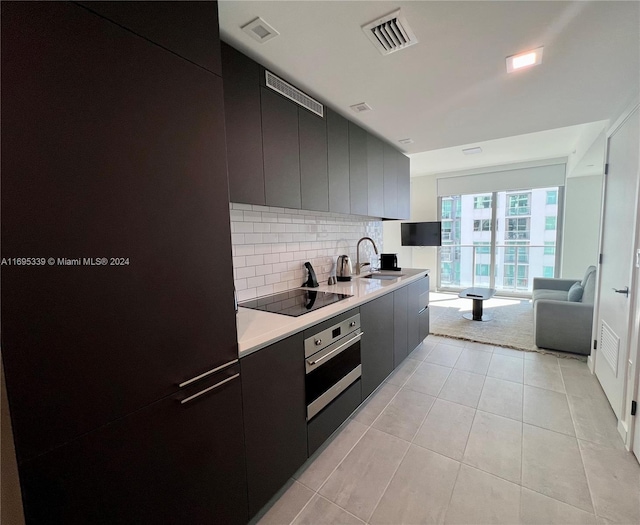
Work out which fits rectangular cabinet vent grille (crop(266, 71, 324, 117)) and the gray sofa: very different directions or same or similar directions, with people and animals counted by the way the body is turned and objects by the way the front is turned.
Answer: very different directions

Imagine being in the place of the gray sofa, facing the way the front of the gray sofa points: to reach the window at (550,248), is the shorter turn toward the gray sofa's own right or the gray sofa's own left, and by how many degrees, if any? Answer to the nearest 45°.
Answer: approximately 90° to the gray sofa's own right

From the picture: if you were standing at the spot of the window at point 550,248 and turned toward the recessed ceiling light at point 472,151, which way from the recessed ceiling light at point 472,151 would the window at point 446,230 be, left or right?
right

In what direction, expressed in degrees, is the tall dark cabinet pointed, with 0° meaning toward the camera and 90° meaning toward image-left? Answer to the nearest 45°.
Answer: approximately 315°

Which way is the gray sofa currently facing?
to the viewer's left

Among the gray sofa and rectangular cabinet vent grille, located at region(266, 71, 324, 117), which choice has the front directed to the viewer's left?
the gray sofa

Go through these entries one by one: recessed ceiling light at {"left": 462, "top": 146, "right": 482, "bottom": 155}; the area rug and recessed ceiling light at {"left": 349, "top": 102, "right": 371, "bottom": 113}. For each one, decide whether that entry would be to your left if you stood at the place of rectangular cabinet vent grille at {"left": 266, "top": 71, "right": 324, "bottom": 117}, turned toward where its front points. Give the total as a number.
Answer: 3

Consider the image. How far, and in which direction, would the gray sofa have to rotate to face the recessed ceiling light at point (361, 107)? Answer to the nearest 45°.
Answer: approximately 45° to its left

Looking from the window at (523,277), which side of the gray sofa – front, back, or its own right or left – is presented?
right

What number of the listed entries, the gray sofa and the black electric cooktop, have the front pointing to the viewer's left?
1

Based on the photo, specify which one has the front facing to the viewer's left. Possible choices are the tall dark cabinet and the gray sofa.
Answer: the gray sofa

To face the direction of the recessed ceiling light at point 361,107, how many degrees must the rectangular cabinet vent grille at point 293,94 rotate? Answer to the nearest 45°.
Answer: approximately 90° to its left

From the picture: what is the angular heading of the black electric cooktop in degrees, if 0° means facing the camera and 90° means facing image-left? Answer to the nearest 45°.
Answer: approximately 315°
